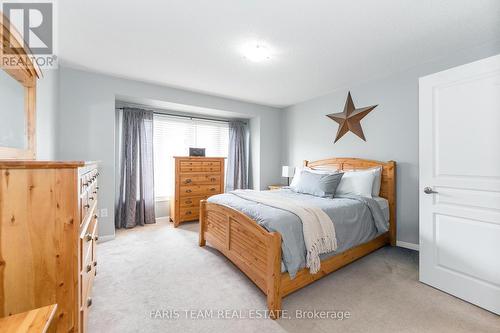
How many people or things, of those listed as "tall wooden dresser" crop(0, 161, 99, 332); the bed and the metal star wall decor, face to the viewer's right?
1

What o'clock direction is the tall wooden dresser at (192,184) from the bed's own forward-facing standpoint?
The tall wooden dresser is roughly at 3 o'clock from the bed.

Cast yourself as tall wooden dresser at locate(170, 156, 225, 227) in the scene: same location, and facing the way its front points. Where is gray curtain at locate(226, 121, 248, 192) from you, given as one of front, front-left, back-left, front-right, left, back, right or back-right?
left

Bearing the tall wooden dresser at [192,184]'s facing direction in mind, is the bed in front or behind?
in front

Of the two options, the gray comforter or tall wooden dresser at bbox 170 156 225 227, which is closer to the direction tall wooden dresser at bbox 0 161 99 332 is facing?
the gray comforter

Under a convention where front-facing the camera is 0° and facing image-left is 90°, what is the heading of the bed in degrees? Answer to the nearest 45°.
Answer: approximately 45°

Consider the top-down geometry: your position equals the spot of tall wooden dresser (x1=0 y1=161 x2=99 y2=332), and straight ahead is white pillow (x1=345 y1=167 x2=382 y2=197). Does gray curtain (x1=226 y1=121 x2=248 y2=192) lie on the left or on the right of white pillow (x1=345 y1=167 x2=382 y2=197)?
left

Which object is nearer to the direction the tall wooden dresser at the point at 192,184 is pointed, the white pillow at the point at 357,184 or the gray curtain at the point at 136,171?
the white pillow

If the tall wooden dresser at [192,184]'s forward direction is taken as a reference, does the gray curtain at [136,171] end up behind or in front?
behind

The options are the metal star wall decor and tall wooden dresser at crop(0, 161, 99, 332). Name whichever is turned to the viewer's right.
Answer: the tall wooden dresser

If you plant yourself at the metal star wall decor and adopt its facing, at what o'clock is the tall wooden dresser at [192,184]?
The tall wooden dresser is roughly at 1 o'clock from the metal star wall decor.

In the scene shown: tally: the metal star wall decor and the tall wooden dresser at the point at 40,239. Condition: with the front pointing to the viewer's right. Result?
1

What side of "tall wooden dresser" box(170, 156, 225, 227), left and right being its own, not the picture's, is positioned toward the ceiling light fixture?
front

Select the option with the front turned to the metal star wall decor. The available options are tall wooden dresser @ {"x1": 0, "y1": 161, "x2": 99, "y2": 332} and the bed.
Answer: the tall wooden dresser

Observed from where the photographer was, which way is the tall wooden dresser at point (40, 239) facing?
facing to the right of the viewer

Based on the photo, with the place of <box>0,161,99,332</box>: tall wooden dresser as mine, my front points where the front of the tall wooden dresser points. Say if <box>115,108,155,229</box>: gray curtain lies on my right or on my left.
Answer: on my left
